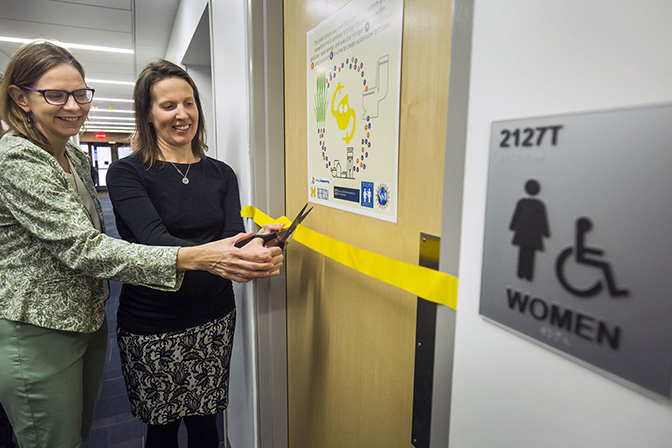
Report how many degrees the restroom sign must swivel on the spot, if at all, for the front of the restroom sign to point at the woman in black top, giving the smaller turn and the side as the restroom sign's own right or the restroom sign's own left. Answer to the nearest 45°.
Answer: approximately 45° to the restroom sign's own right

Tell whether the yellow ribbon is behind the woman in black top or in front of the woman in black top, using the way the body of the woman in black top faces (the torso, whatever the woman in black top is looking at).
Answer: in front

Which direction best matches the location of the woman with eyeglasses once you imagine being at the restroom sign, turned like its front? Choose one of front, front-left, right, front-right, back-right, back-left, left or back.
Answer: front-right

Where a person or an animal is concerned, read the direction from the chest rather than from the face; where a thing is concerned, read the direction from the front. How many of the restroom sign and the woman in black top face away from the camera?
0

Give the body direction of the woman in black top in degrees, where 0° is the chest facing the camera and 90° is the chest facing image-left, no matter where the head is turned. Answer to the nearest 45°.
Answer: approximately 315°

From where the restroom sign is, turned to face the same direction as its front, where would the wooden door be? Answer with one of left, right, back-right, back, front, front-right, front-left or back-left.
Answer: right

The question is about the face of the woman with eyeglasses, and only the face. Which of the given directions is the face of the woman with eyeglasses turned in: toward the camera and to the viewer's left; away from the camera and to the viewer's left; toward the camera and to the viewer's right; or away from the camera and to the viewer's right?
toward the camera and to the viewer's right
